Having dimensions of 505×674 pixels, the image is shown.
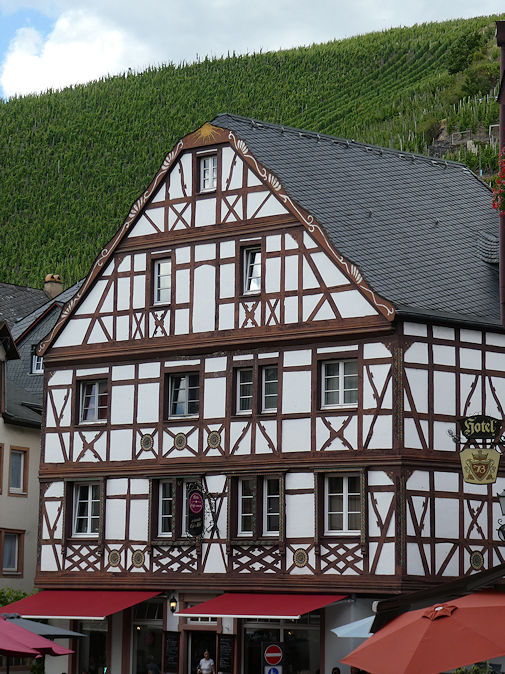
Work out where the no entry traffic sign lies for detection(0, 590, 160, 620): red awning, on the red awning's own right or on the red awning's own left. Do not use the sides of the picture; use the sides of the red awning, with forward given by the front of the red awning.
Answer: on the red awning's own left

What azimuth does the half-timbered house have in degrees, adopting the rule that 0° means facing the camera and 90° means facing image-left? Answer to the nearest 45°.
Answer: approximately 45°

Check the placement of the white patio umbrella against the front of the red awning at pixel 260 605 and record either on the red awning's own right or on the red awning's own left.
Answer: on the red awning's own left

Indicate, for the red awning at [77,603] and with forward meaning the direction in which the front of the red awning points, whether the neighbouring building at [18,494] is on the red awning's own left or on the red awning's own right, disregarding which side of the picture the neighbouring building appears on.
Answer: on the red awning's own right

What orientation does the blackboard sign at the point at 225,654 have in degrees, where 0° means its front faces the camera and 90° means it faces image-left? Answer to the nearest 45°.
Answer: approximately 45°

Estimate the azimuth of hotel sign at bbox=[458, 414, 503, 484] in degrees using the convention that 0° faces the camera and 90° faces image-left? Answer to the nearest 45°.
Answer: approximately 0°

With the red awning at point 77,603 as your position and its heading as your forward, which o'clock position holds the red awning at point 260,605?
the red awning at point 260,605 is roughly at 9 o'clock from the red awning at point 77,603.

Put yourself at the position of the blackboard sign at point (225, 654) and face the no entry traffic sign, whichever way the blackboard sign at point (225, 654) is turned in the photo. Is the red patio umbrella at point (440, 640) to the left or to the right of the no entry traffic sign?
right

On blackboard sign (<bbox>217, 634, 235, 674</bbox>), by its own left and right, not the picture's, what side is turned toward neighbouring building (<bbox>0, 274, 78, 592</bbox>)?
right

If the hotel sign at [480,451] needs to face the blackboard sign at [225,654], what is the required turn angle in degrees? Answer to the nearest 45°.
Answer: approximately 135° to its right

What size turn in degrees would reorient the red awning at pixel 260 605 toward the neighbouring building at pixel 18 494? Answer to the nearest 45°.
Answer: approximately 90° to its right
